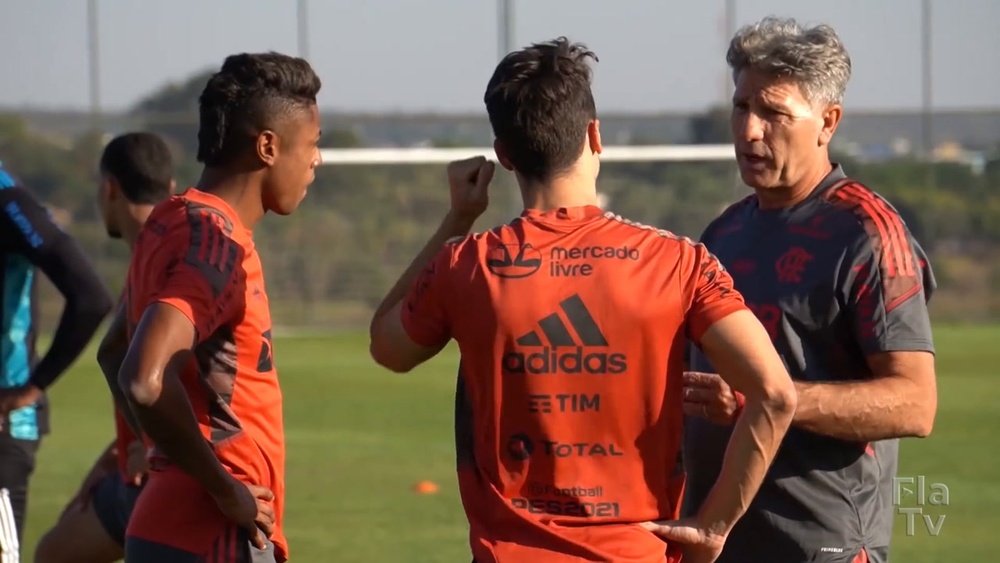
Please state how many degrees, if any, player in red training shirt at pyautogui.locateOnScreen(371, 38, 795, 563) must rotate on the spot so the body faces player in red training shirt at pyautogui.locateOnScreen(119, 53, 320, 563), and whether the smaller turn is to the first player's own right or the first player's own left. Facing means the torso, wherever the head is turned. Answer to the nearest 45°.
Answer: approximately 45° to the first player's own left

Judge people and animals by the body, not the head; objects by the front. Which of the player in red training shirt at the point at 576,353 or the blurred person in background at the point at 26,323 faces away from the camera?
the player in red training shirt

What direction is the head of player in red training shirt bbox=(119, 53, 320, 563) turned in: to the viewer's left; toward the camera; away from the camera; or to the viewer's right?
to the viewer's right

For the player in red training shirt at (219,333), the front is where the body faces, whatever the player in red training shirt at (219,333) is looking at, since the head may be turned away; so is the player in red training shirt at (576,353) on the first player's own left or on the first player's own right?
on the first player's own right

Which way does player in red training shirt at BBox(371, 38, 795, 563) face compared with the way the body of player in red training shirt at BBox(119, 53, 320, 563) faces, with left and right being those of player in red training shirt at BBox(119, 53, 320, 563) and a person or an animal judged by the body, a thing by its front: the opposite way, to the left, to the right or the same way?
to the left

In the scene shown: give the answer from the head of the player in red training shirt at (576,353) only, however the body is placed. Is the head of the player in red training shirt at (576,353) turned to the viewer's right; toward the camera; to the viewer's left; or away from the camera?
away from the camera

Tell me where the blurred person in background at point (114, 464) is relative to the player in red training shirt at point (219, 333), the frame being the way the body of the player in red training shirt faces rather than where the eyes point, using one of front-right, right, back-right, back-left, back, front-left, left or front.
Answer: left

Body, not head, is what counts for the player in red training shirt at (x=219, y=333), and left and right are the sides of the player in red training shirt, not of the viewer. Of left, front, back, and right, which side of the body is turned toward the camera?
right

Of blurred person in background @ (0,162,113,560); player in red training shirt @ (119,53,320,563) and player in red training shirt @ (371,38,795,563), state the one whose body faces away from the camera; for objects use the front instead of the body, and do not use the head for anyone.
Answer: player in red training shirt @ (371,38,795,563)

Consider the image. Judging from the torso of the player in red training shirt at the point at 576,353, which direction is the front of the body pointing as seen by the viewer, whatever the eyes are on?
away from the camera
